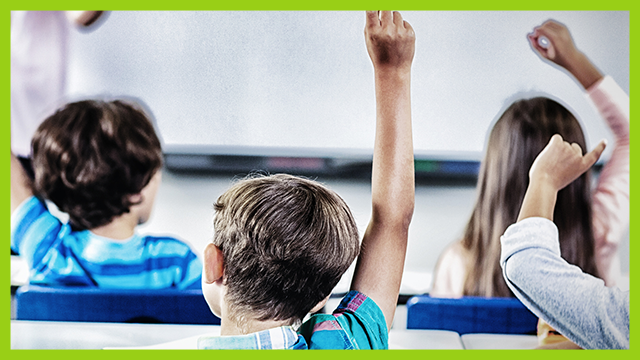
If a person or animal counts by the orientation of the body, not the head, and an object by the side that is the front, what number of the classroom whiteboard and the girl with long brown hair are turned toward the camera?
1

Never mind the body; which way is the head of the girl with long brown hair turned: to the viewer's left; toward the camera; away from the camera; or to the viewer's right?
away from the camera

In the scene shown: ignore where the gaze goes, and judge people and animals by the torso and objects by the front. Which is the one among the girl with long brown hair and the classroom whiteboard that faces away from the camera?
the girl with long brown hair

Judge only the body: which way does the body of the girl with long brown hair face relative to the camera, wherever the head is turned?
away from the camera

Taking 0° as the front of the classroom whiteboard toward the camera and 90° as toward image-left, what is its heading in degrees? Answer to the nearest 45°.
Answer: approximately 0°

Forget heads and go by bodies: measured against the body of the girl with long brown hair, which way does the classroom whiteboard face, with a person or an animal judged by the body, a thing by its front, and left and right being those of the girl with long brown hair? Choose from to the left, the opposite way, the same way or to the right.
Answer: the opposite way
